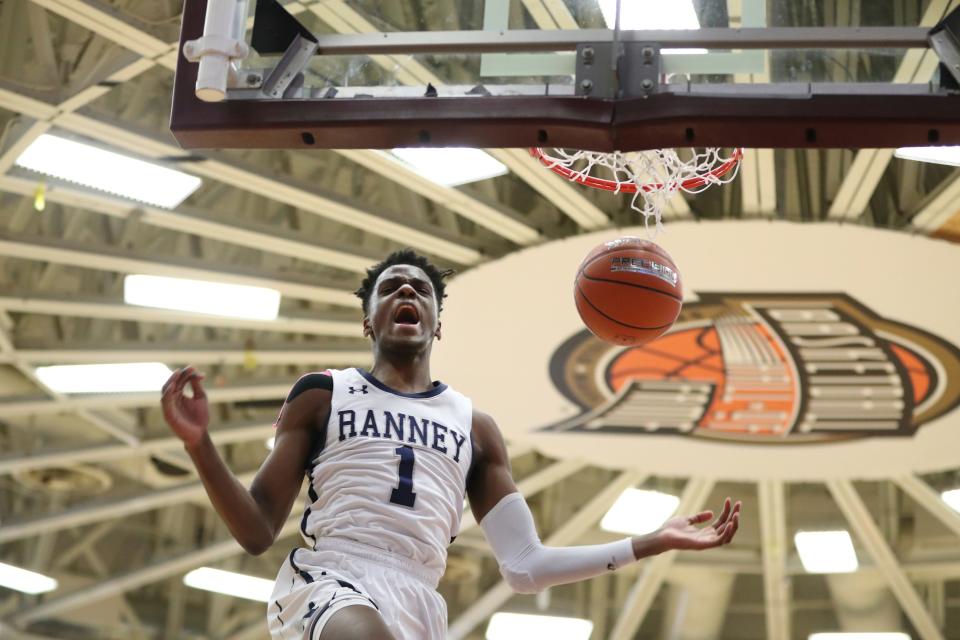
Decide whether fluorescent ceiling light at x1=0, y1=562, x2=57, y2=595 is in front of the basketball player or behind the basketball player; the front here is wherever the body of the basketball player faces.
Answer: behind

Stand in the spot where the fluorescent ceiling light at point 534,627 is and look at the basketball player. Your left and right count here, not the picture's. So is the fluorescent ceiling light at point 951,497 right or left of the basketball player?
left

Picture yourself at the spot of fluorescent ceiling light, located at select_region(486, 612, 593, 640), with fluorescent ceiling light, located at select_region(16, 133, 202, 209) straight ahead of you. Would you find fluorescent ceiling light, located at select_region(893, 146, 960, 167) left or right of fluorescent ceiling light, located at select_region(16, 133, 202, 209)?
left

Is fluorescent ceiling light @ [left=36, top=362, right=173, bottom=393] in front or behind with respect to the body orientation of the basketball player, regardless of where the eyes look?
behind

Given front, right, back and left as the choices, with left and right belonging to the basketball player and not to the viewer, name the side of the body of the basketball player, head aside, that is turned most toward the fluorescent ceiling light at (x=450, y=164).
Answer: back

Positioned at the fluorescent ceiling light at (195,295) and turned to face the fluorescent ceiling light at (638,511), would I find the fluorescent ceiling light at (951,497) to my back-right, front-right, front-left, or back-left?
front-right

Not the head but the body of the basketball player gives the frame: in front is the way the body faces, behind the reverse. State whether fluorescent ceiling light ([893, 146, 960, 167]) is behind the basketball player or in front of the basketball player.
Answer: behind

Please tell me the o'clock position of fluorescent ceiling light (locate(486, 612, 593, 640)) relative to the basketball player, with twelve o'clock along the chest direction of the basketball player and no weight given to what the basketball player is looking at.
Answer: The fluorescent ceiling light is roughly at 6 o'clock from the basketball player.

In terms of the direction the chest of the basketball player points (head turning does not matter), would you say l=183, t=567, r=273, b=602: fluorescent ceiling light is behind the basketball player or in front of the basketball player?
behind

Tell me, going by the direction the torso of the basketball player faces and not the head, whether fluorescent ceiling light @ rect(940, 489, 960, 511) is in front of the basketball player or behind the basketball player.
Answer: behind

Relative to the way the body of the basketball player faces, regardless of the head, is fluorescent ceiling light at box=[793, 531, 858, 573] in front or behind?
behind

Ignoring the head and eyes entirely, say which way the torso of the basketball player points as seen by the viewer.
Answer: toward the camera

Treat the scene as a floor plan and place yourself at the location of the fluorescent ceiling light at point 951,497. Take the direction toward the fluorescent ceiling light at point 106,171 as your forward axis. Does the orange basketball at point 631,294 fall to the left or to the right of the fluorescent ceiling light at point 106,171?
left

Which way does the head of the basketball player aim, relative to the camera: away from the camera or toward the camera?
toward the camera

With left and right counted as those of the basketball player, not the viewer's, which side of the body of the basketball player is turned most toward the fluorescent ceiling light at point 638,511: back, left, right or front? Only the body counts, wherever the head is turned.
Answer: back
